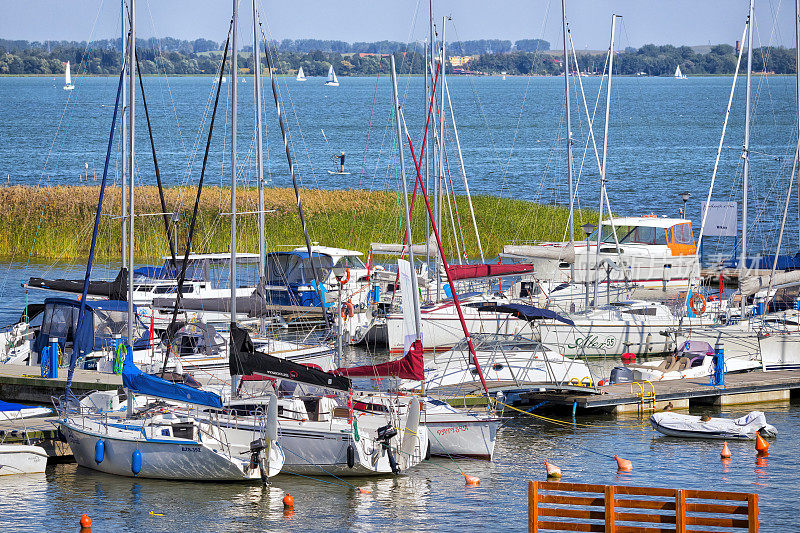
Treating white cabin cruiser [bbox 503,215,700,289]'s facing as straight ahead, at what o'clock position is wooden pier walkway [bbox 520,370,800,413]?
The wooden pier walkway is roughly at 9 o'clock from the white cabin cruiser.

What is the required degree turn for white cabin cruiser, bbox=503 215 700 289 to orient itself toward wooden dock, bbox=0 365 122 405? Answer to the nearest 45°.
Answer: approximately 45° to its left

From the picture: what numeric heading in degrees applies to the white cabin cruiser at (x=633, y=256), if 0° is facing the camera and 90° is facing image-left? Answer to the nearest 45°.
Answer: approximately 90°

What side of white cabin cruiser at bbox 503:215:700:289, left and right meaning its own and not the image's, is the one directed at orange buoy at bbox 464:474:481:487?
left

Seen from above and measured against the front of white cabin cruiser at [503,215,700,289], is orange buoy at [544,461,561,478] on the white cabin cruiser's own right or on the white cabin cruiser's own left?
on the white cabin cruiser's own left

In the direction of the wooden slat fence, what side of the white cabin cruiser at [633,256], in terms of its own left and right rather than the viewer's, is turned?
left
